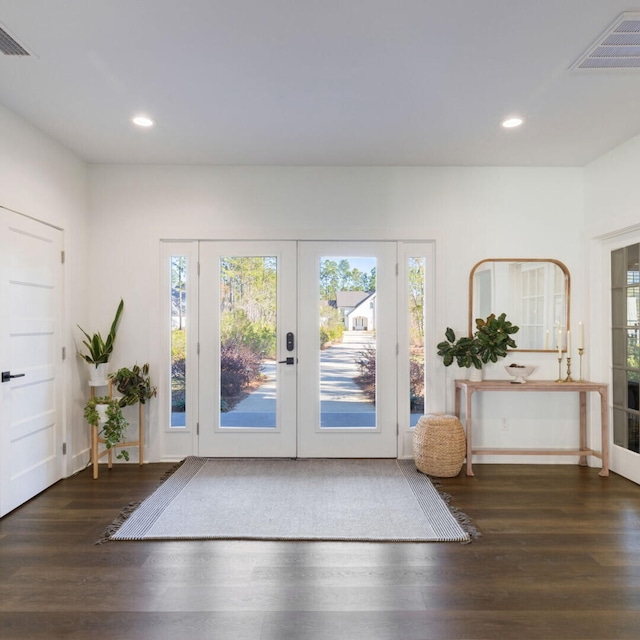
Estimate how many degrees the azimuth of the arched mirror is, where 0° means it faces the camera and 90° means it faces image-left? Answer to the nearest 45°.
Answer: approximately 0°

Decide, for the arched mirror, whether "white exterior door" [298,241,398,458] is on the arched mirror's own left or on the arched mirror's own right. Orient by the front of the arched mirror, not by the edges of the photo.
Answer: on the arched mirror's own right

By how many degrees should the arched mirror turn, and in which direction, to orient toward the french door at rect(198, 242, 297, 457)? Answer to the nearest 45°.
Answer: approximately 45° to its right

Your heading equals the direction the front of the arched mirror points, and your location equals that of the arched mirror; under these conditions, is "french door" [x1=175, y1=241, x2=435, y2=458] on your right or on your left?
on your right

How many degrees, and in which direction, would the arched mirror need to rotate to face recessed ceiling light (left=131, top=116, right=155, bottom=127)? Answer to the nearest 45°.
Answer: approximately 45° to its right

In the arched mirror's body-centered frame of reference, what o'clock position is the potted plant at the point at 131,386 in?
The potted plant is roughly at 2 o'clock from the arched mirror.

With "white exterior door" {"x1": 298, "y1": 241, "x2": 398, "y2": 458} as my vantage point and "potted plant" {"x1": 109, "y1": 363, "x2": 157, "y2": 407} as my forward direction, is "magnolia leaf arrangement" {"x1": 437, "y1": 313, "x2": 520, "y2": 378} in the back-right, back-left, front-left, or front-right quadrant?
back-left
